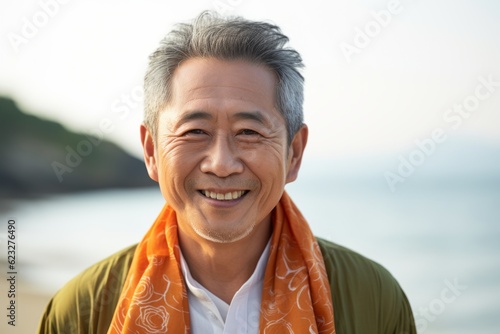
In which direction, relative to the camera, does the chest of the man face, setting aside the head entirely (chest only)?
toward the camera

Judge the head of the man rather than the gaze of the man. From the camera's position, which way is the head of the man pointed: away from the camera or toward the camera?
toward the camera

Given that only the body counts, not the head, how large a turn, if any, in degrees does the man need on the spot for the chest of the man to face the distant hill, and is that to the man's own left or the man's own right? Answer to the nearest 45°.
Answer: approximately 180°
